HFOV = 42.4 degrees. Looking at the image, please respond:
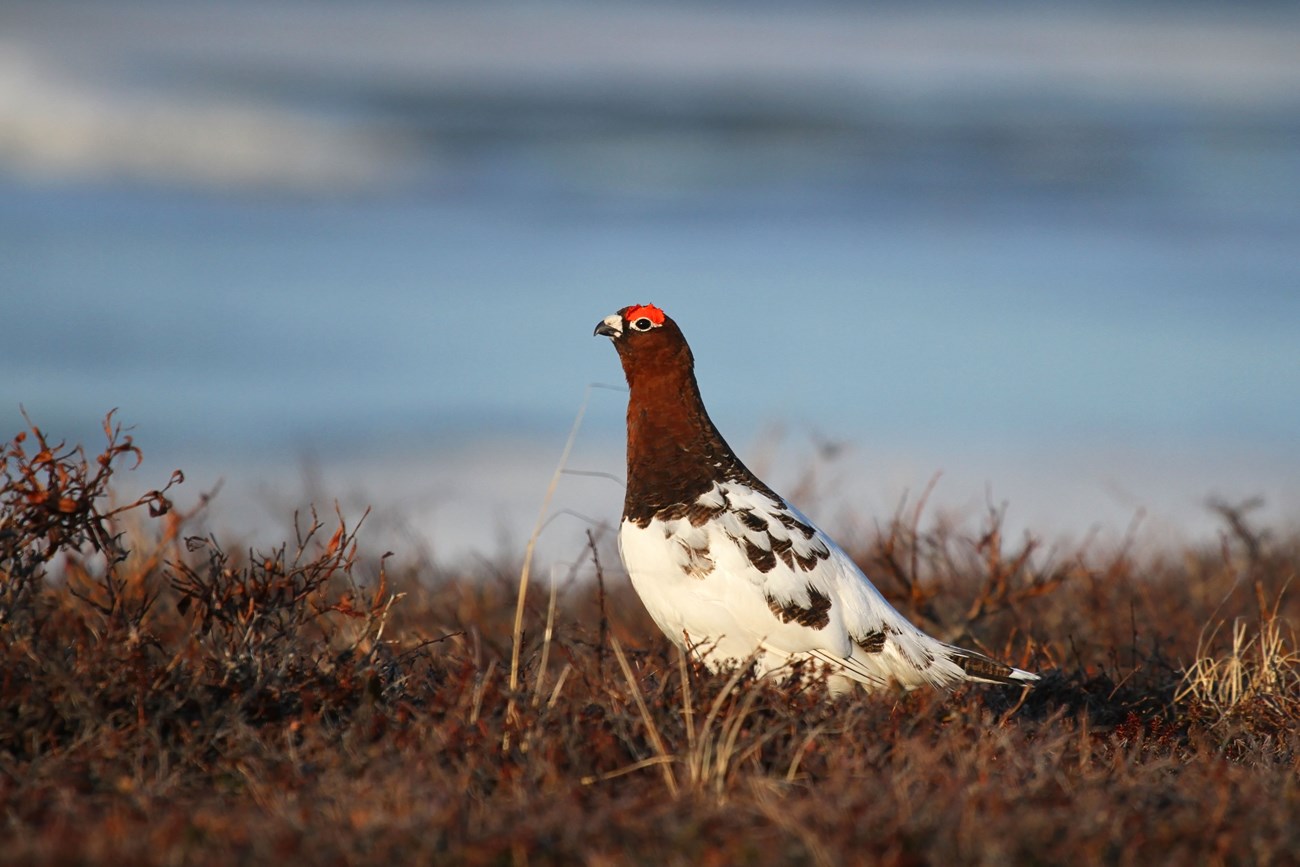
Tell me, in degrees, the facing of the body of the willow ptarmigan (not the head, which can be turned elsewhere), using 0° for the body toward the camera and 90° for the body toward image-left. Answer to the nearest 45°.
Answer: approximately 90°

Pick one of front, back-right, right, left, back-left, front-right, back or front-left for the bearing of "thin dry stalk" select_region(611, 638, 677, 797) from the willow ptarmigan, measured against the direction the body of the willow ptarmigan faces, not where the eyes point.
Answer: left
